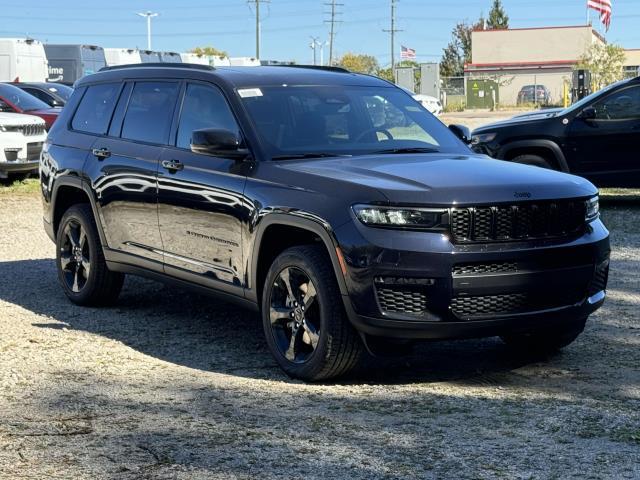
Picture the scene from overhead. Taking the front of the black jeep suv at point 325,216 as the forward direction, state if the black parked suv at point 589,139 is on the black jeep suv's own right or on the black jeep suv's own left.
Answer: on the black jeep suv's own left

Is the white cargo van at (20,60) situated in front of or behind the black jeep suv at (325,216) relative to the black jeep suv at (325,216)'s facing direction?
behind

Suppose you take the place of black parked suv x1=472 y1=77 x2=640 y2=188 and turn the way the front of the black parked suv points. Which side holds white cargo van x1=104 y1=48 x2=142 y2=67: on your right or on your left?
on your right

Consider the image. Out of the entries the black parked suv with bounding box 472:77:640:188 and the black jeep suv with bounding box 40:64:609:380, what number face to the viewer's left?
1

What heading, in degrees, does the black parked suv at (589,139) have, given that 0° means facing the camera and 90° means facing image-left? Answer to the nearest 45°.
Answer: approximately 90°

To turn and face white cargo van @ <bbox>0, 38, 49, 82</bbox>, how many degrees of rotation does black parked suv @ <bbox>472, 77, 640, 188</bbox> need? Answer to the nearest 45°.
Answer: approximately 45° to its right

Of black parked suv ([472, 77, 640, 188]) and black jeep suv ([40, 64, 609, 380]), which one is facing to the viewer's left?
the black parked suv
